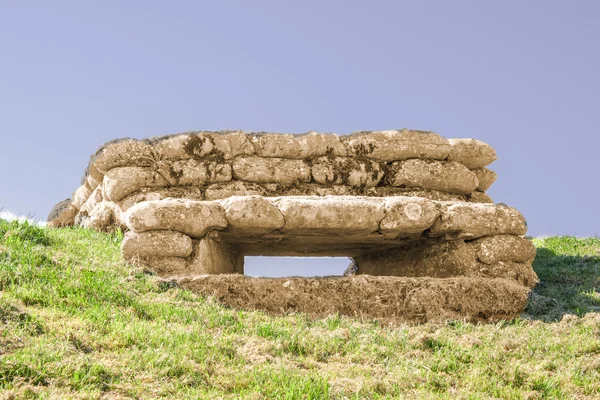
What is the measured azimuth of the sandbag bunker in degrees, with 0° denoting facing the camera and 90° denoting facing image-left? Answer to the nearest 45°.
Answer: approximately 0°
